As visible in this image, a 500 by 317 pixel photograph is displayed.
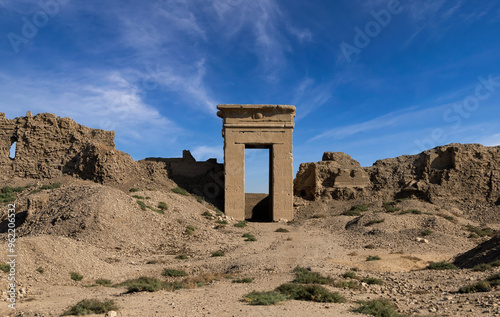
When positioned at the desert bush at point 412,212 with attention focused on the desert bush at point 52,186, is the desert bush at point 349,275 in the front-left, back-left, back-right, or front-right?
front-left

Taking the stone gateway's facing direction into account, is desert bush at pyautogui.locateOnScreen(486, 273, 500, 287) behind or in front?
in front

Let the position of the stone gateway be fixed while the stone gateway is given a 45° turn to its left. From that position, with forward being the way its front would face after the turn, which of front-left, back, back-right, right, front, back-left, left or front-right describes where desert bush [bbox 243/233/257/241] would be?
front-right

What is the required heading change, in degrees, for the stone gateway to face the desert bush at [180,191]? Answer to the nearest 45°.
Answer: approximately 90° to its right

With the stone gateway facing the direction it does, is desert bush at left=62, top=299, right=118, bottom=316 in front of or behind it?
in front

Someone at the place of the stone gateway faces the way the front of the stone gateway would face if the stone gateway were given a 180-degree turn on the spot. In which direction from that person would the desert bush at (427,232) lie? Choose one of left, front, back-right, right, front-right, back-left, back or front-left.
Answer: back-right

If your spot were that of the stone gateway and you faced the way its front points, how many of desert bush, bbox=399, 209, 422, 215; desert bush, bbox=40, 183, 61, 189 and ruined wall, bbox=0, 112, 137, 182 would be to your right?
2

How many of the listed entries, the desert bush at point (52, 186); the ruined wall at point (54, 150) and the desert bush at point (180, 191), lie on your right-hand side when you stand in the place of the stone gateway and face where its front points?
3

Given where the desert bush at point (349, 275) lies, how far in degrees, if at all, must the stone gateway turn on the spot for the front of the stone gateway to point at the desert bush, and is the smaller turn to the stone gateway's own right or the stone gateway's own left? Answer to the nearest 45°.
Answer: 0° — it already faces it

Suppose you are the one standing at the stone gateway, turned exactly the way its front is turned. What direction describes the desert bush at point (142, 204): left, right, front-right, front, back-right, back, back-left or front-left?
front-right

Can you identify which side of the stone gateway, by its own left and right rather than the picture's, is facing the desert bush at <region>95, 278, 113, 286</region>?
front

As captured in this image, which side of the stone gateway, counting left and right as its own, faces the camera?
front

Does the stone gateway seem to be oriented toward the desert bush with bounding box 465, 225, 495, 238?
no

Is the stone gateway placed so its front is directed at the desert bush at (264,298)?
yes

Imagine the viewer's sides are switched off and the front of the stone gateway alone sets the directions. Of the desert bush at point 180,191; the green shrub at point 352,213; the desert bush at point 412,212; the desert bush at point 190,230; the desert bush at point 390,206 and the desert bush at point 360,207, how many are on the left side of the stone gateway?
4

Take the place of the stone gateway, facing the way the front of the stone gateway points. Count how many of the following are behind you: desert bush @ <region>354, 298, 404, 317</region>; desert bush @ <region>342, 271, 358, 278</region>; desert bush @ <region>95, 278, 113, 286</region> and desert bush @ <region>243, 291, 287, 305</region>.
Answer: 0

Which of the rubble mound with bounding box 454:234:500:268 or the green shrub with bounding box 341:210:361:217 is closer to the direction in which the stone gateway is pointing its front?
the rubble mound

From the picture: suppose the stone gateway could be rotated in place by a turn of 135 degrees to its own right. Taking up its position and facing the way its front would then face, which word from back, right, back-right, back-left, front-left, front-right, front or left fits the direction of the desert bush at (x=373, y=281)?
back-left

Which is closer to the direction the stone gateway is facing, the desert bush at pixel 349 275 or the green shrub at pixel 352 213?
the desert bush

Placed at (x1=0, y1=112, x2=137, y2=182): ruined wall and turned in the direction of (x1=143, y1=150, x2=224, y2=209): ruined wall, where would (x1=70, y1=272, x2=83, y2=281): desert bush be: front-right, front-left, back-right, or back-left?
front-right

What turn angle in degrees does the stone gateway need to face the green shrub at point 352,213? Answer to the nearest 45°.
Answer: approximately 90° to its left

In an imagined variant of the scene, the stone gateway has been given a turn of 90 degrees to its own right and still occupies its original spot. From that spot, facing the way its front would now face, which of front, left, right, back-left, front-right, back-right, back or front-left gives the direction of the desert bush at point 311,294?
left
